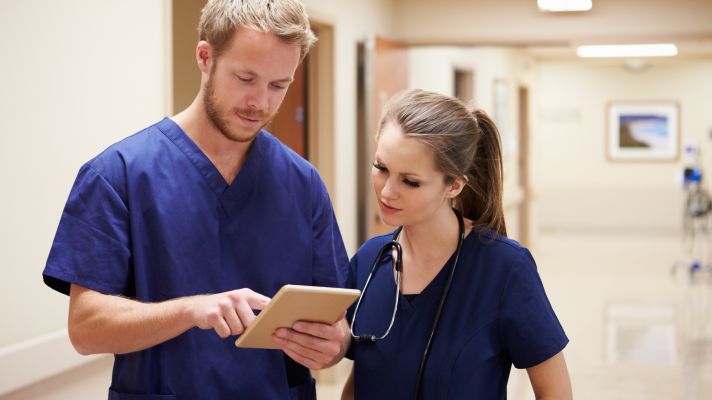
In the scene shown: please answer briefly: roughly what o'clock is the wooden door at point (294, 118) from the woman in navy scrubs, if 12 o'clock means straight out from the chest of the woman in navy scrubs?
The wooden door is roughly at 4 o'clock from the woman in navy scrubs.

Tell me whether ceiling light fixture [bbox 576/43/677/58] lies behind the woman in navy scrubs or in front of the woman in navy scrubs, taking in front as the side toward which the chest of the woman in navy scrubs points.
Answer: behind

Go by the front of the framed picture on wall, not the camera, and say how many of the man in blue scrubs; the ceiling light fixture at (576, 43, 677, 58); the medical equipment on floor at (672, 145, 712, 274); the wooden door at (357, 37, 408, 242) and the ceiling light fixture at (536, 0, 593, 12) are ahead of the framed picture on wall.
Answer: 5

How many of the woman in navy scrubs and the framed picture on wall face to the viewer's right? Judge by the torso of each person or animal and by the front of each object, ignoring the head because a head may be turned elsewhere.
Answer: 0

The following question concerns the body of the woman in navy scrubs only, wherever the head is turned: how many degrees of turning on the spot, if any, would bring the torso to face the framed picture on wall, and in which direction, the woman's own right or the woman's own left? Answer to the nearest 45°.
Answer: approximately 135° to the woman's own right

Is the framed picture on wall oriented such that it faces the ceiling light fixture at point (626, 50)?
yes

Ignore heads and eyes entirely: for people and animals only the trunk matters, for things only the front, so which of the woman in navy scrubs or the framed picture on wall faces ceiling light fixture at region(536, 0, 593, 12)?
the framed picture on wall

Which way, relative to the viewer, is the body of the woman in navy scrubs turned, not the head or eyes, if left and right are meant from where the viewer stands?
facing the viewer and to the left of the viewer

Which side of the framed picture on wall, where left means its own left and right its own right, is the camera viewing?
front

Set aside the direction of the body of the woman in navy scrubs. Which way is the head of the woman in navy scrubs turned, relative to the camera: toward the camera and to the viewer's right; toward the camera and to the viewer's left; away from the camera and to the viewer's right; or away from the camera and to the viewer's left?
toward the camera and to the viewer's left

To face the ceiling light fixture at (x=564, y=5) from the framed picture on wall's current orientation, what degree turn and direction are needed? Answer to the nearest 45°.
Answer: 0° — it already faces it

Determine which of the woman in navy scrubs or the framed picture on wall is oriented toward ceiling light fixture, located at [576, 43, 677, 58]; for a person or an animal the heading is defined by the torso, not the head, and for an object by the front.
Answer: the framed picture on wall
